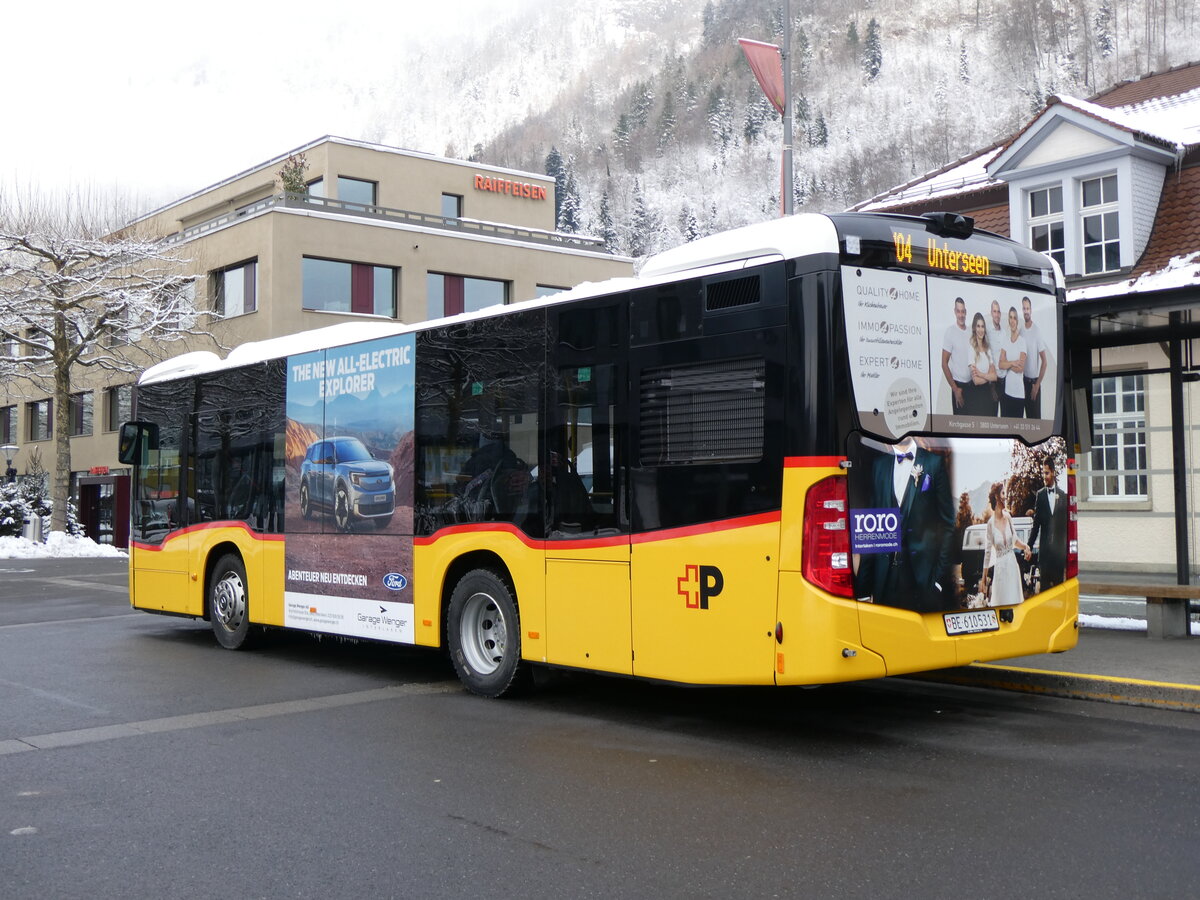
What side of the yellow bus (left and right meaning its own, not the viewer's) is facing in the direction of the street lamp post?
front

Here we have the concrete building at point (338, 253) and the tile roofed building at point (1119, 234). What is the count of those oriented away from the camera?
0

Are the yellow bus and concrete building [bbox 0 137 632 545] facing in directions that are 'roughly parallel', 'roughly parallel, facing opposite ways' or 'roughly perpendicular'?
roughly perpendicular

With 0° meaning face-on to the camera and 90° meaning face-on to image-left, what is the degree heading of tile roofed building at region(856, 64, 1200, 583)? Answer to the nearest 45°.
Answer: approximately 45°

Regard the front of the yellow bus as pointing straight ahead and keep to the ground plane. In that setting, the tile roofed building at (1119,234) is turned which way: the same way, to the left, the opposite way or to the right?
to the left

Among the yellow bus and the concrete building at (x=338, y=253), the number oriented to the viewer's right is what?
0

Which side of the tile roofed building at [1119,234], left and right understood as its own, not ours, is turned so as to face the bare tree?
right

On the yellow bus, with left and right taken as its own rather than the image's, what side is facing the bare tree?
front

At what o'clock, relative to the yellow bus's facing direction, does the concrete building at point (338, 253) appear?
The concrete building is roughly at 1 o'clock from the yellow bus.

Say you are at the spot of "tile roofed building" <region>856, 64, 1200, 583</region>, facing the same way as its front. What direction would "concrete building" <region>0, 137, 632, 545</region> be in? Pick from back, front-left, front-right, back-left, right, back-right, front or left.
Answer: right

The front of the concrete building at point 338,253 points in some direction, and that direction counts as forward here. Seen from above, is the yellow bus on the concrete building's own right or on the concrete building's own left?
on the concrete building's own left

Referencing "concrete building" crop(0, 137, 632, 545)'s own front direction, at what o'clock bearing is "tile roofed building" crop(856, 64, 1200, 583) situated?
"tile roofed building" crop(856, 64, 1200, 583) is roughly at 10 o'clock from "concrete building" crop(0, 137, 632, 545).

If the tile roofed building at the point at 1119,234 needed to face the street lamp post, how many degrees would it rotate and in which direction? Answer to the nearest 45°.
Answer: approximately 90° to its right

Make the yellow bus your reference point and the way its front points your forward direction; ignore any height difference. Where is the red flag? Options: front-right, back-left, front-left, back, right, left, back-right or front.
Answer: front-right

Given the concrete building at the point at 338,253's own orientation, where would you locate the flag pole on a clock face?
The flag pole is roughly at 10 o'clock from the concrete building.
